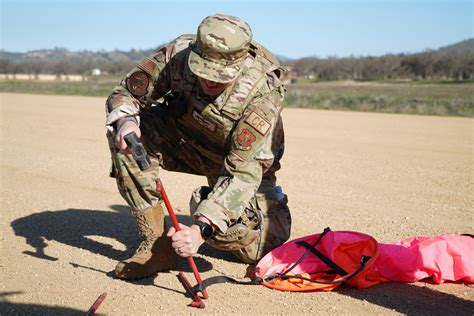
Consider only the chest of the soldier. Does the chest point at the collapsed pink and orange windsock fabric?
no

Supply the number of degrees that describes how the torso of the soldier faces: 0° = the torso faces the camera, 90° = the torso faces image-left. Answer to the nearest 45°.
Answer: approximately 45°
